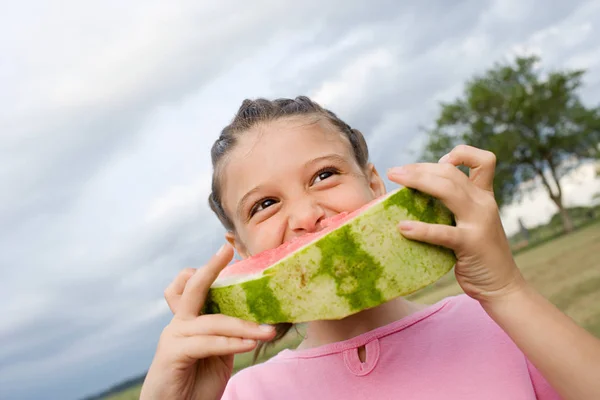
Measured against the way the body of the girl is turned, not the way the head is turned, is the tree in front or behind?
behind

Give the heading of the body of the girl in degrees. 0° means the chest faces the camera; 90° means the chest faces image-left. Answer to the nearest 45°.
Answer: approximately 0°
